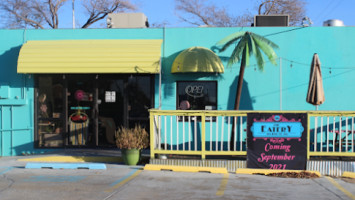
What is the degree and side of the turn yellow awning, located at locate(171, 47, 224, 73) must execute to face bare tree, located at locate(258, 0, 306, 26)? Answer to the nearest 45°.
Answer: approximately 180°

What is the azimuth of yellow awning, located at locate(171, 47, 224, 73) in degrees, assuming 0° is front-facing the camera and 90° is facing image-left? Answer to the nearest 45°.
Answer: approximately 0°

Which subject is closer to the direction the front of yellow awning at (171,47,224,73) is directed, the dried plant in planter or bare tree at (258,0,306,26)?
the dried plant in planter

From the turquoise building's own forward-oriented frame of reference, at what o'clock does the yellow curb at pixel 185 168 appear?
The yellow curb is roughly at 11 o'clock from the turquoise building.

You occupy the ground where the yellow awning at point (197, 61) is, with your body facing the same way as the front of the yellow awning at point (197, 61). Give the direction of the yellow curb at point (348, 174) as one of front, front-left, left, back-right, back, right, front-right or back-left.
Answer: front-left

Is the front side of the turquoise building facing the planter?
yes
